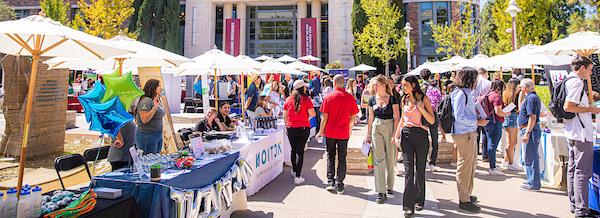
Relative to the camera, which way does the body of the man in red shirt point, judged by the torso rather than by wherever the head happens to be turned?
away from the camera

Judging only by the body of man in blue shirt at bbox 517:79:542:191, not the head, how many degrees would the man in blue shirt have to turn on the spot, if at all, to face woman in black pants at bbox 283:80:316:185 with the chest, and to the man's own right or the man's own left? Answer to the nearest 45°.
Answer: approximately 45° to the man's own left
